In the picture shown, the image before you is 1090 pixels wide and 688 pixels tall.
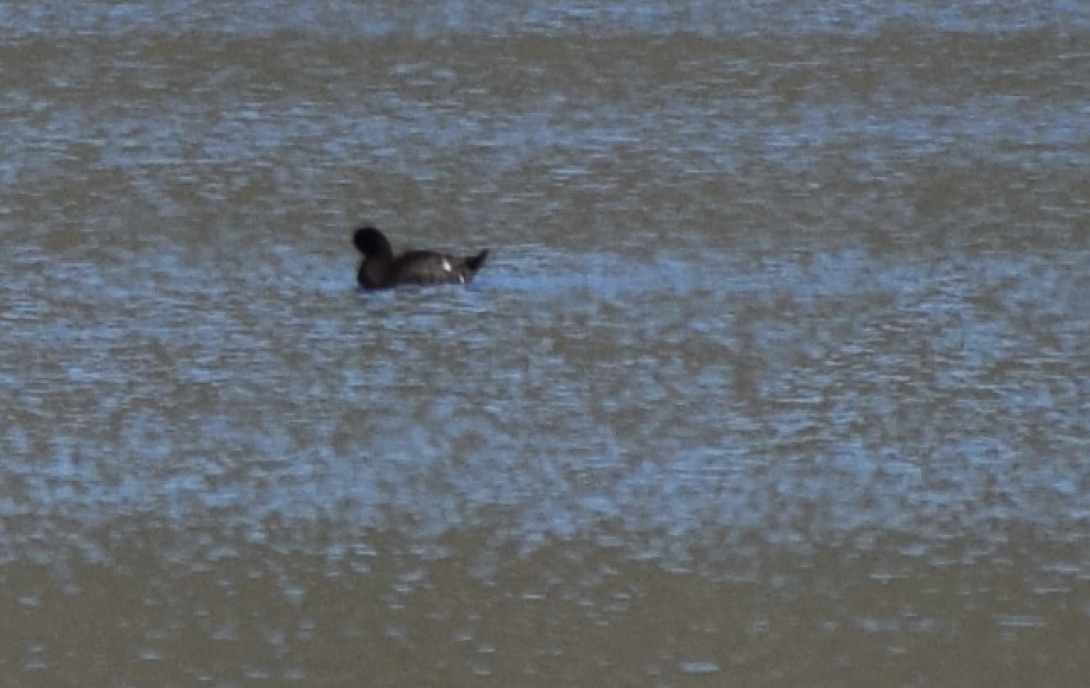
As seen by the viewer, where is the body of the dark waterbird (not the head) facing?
to the viewer's left
